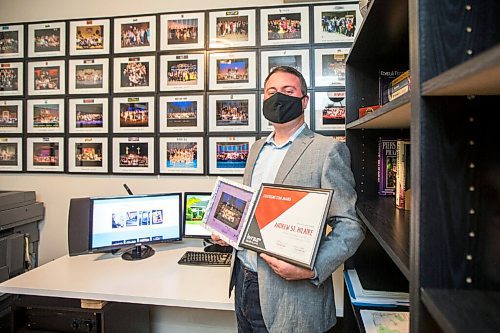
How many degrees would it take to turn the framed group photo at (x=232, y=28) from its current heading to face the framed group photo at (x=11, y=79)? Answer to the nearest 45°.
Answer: approximately 90° to its right

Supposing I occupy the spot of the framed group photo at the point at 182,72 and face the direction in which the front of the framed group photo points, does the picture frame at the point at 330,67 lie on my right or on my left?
on my left

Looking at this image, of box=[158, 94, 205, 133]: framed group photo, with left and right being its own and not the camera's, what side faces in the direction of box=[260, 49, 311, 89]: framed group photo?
left

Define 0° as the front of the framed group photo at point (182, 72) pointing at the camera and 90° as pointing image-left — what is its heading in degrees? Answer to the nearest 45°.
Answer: approximately 0°

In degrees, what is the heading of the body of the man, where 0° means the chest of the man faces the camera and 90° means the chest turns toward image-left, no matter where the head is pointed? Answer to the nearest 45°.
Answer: approximately 45°
